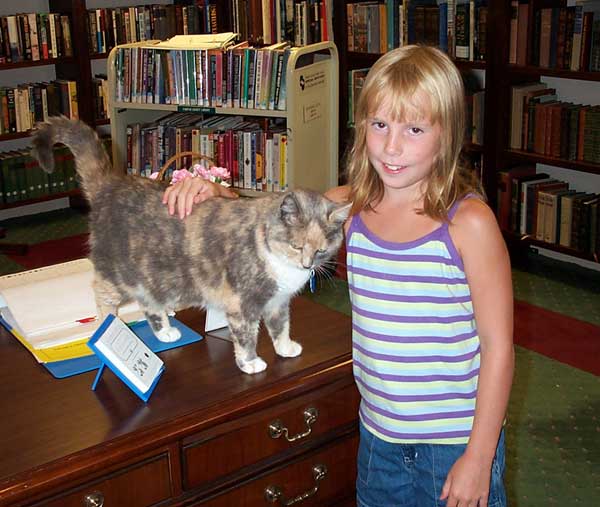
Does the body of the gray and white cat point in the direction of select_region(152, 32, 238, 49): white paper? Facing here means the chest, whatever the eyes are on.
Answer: no

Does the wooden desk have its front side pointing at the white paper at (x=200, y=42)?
no

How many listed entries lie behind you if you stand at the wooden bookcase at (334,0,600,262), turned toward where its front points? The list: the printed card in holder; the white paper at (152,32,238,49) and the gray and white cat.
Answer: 0

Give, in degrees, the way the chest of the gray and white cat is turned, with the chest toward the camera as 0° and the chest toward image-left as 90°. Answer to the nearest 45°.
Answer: approximately 315°

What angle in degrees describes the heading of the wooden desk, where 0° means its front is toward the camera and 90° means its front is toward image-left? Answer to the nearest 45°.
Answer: approximately 315°

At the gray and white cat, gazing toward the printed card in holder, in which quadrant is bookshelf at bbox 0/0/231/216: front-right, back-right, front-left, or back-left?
back-right

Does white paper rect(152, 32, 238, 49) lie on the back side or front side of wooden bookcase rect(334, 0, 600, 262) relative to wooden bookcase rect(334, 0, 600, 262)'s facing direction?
on the front side

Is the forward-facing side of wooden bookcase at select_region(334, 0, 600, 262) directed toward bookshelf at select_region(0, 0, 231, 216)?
no

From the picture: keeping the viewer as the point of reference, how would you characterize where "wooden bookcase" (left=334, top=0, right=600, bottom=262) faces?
facing the viewer and to the left of the viewer

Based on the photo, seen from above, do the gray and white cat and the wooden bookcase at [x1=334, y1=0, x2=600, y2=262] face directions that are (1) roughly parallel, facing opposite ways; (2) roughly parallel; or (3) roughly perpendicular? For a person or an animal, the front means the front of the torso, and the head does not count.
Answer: roughly perpendicular

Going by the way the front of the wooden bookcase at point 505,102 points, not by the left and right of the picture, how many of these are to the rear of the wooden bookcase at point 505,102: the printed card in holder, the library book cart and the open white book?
0
